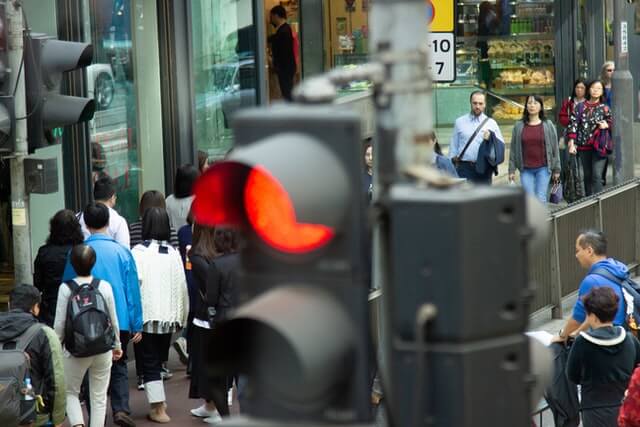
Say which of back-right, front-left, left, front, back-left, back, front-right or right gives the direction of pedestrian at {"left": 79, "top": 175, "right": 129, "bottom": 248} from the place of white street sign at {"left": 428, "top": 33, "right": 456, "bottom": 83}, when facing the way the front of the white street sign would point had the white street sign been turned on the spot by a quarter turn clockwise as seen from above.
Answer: front

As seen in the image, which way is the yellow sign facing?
toward the camera

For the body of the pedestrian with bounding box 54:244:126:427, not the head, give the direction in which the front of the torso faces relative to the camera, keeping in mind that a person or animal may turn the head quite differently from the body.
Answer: away from the camera

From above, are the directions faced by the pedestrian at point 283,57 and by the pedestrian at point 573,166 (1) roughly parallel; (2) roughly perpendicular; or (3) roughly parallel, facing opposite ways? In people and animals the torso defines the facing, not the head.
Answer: roughly perpendicular

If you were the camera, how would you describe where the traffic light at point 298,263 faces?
facing the viewer and to the left of the viewer

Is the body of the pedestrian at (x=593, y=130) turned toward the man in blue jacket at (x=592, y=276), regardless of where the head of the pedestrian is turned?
yes

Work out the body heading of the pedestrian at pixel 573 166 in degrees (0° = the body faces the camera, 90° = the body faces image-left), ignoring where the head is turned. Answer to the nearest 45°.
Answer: approximately 0°

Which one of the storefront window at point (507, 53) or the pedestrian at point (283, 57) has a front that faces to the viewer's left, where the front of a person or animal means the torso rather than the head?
the pedestrian

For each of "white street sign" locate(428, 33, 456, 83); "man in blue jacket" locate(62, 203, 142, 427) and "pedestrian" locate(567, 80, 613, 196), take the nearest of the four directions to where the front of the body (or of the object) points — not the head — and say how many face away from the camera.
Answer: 1

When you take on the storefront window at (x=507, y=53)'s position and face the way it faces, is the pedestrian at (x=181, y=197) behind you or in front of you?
in front

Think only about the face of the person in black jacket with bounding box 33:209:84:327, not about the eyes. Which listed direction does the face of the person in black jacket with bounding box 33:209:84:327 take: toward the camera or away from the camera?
away from the camera

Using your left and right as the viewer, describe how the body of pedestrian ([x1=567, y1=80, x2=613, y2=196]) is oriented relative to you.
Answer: facing the viewer

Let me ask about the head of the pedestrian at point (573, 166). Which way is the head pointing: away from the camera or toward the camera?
toward the camera

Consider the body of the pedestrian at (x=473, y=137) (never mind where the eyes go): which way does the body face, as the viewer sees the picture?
toward the camera

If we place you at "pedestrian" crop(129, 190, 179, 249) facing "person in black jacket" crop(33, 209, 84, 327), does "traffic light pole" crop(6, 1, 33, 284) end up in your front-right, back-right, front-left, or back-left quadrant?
front-left

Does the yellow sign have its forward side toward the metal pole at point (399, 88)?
yes

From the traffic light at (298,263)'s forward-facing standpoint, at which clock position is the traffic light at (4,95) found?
the traffic light at (4,95) is roughly at 4 o'clock from the traffic light at (298,263).

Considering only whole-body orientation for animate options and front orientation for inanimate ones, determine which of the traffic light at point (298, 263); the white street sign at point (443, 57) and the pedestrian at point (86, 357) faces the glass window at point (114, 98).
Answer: the pedestrian

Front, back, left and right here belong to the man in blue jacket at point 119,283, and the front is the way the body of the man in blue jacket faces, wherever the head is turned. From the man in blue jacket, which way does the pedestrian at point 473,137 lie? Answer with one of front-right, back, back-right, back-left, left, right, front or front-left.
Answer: front-right

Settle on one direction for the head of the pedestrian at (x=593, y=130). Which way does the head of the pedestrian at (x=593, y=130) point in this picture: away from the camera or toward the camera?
toward the camera
